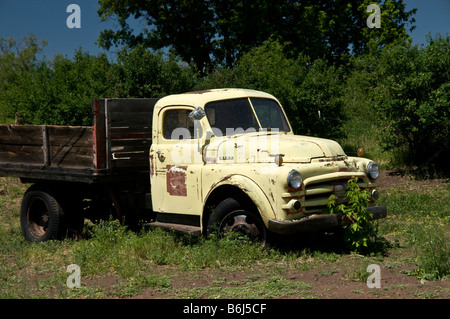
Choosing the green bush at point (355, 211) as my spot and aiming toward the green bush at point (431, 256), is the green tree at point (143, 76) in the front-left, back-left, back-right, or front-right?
back-left

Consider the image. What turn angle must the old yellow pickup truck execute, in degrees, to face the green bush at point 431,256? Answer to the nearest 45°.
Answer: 0° — it already faces it

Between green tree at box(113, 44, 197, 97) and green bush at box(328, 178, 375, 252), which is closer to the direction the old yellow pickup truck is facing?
the green bush

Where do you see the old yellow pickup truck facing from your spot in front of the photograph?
facing the viewer and to the right of the viewer

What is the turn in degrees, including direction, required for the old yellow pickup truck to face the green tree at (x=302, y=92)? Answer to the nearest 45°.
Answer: approximately 135° to its left

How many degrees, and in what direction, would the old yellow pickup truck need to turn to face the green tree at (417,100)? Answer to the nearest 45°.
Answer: approximately 90° to its left

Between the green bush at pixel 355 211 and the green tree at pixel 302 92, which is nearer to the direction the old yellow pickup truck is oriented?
the green bush

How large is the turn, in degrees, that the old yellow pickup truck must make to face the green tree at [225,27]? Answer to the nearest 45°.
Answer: approximately 135° to its left

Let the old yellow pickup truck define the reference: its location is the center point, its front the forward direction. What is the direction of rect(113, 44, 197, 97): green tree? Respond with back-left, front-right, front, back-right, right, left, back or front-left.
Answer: back-left

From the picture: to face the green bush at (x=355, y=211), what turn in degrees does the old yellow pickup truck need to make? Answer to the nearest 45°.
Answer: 0° — it already faces it
